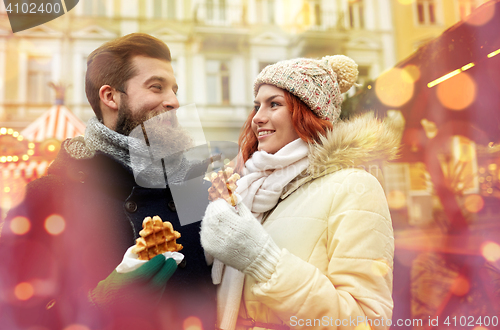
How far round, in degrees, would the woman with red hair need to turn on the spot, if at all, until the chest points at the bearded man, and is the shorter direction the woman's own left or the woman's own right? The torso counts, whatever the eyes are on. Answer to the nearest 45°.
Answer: approximately 45° to the woman's own right

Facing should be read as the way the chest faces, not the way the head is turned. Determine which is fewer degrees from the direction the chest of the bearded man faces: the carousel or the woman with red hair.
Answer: the woman with red hair

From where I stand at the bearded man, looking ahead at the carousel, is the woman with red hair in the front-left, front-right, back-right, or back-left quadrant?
back-right

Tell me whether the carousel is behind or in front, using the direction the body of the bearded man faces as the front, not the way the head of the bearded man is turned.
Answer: behind

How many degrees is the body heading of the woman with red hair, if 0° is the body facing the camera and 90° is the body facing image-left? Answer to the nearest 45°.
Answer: approximately 45°

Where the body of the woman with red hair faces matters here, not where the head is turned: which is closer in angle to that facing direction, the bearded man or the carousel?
the bearded man

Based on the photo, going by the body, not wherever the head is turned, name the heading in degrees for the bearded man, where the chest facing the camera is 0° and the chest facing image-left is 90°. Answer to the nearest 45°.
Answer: approximately 315°

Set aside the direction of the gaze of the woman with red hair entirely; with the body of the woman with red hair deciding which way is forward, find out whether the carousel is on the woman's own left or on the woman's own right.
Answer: on the woman's own right

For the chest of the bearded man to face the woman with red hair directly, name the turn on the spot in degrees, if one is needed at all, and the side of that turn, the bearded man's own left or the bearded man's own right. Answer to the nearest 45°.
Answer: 0° — they already face them
